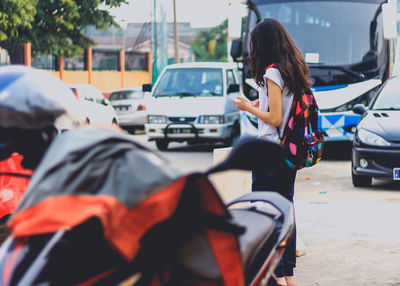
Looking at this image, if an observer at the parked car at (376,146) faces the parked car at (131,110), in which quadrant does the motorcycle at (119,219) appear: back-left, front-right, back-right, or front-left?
back-left

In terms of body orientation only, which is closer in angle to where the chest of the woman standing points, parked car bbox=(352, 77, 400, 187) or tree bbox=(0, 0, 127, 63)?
the tree

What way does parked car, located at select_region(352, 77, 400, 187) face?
toward the camera

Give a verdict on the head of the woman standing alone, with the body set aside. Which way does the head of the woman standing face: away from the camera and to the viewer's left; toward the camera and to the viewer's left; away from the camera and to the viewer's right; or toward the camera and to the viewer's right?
away from the camera and to the viewer's left

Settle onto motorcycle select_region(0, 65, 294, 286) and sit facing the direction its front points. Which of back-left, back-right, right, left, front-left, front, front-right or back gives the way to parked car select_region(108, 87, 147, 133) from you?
back-right

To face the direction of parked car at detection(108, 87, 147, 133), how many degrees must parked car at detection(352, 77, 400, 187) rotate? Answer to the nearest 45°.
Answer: approximately 135° to its right

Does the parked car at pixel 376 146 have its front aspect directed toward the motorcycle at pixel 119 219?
yes

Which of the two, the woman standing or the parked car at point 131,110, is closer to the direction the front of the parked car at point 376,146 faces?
the woman standing

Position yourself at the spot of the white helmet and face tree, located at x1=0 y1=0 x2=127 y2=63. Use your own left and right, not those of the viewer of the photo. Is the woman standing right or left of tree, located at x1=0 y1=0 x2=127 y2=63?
right

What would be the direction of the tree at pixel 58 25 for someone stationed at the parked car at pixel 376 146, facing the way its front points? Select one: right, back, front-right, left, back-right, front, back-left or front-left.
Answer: back-right
